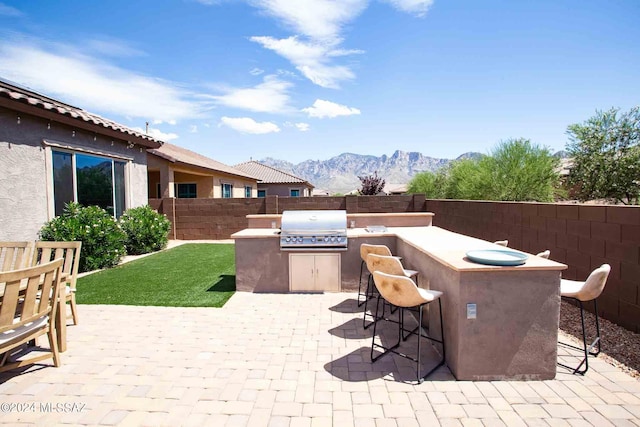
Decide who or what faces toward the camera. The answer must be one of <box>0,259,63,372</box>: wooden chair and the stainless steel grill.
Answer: the stainless steel grill

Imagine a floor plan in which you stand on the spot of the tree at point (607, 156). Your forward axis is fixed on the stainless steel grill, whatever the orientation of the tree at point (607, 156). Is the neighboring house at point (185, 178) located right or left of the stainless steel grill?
right

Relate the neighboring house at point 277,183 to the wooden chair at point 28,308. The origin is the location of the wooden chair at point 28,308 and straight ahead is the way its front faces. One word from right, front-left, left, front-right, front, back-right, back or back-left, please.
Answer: right

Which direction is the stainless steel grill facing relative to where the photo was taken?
toward the camera

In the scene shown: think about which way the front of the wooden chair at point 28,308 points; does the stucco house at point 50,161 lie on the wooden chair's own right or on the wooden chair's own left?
on the wooden chair's own right

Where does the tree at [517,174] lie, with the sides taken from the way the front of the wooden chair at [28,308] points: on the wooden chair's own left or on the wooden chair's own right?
on the wooden chair's own right

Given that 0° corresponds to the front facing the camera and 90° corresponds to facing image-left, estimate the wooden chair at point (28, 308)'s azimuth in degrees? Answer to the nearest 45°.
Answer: approximately 135°

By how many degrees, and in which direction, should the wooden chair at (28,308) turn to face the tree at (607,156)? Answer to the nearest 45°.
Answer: approximately 135° to its right

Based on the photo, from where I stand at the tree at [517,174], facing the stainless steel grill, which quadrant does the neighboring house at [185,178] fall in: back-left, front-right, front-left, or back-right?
front-right

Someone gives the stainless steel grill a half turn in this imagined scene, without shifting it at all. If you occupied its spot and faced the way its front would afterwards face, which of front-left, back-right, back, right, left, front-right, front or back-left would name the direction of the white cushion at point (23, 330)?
back-left

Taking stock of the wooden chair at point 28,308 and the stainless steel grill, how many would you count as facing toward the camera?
1

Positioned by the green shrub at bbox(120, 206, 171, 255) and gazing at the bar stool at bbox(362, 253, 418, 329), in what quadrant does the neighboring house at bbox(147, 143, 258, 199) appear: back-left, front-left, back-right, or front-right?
back-left

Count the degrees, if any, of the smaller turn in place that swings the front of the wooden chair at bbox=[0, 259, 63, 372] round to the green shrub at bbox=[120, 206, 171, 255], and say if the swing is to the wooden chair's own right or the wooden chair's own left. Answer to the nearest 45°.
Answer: approximately 45° to the wooden chair's own right

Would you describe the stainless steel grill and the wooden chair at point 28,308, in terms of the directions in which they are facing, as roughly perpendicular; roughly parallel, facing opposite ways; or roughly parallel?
roughly perpendicular

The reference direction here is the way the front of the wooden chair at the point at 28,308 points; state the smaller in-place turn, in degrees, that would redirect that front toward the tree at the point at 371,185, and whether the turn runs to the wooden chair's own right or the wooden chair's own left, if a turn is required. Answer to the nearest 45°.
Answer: approximately 90° to the wooden chair's own right

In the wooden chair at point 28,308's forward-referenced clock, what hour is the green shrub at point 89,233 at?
The green shrub is roughly at 2 o'clock from the wooden chair.
